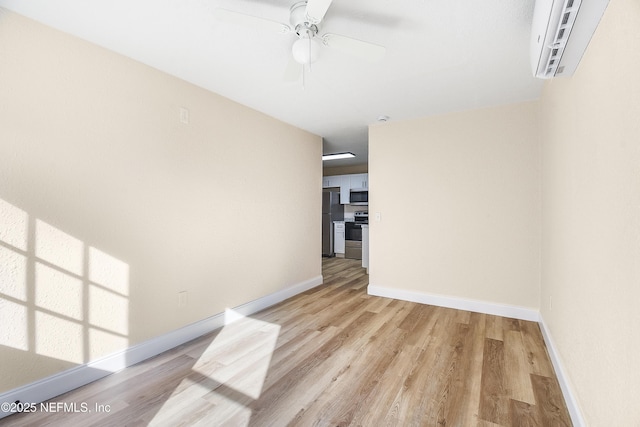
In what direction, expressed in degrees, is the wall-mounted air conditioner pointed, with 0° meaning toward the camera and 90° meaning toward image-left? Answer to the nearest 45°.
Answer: approximately 90°

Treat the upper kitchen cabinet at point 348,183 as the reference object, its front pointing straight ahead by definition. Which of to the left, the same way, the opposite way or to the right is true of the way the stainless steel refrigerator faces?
the same way

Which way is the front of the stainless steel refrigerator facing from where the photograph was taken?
facing the viewer and to the left of the viewer

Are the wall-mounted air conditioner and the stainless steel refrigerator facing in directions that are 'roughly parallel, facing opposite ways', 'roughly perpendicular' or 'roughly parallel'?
roughly perpendicular

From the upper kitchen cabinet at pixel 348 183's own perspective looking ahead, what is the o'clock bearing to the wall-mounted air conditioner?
The wall-mounted air conditioner is roughly at 10 o'clock from the upper kitchen cabinet.

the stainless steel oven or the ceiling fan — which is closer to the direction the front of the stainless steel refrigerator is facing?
the ceiling fan

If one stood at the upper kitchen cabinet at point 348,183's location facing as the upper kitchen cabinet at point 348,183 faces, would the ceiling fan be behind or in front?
in front

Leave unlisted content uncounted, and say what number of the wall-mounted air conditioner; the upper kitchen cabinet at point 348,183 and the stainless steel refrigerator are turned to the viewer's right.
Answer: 0

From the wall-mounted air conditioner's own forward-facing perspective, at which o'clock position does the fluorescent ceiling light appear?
The fluorescent ceiling light is roughly at 1 o'clock from the wall-mounted air conditioner.
